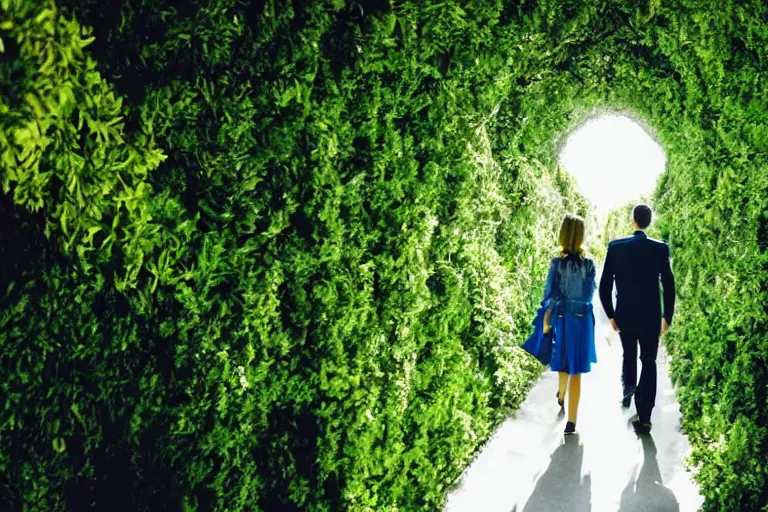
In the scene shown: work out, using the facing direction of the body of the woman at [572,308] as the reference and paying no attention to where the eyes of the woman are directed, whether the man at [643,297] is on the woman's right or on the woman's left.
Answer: on the woman's right

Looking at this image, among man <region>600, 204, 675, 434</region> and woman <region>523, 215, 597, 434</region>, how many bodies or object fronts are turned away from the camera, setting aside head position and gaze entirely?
2

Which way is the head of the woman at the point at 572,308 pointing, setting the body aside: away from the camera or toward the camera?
away from the camera

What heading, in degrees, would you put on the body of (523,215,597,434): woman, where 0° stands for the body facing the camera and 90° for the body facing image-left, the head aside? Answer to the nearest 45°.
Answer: approximately 180°

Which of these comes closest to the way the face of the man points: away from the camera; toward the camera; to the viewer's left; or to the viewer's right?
away from the camera

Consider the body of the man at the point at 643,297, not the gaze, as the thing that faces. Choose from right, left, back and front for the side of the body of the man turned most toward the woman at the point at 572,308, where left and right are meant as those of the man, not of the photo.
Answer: left

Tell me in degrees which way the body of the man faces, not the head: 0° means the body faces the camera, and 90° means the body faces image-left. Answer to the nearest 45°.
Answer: approximately 180°
